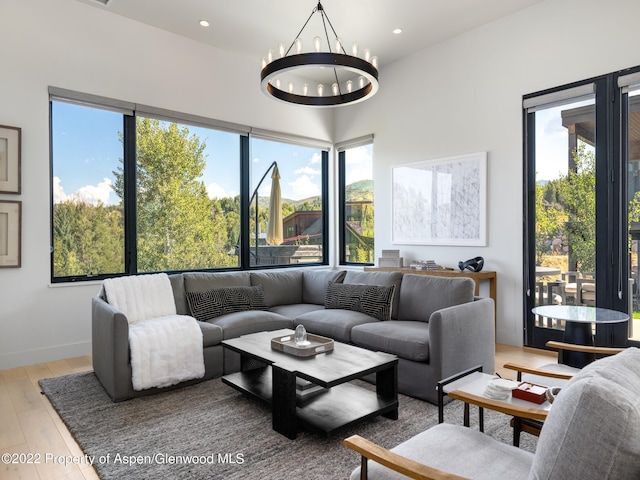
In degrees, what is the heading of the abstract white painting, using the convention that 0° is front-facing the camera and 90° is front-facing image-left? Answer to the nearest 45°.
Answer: approximately 45°

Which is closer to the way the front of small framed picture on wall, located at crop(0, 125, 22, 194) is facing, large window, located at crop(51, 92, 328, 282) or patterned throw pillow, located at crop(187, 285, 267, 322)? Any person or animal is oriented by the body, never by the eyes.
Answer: the patterned throw pillow

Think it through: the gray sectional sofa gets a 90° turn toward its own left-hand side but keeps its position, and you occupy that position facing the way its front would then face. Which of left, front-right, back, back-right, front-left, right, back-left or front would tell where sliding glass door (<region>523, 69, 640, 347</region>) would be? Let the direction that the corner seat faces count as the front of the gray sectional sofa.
front

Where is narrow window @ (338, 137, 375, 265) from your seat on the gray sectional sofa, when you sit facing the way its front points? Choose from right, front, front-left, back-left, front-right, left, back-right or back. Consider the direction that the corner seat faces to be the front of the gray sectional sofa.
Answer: back

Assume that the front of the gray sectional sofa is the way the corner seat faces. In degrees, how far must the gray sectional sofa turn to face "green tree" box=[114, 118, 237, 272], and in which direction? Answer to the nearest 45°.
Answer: approximately 135° to its right

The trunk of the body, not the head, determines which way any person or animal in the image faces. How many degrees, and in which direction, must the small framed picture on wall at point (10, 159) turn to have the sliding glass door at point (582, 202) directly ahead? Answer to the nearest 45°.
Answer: approximately 45° to its left

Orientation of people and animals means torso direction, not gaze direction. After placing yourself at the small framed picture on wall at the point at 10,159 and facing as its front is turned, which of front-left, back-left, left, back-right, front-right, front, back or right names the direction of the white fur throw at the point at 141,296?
front-left

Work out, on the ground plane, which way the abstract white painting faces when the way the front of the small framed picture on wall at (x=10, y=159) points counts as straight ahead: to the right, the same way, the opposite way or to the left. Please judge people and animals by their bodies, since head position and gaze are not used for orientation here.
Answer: to the right

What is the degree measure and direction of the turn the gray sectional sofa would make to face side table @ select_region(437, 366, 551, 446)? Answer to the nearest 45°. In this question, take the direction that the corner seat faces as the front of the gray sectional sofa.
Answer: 0° — it already faces it

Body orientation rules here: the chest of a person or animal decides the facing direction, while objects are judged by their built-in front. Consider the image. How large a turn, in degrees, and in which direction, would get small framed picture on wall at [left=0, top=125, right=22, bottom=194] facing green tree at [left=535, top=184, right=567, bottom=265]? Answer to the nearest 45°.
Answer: approximately 45° to its left

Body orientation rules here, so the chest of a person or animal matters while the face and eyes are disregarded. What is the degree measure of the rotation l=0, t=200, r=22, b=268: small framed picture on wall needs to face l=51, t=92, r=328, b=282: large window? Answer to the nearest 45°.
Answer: approximately 90° to its left

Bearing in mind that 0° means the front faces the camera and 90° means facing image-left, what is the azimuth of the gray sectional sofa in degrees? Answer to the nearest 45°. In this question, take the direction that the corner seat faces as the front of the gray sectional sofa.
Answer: approximately 0°

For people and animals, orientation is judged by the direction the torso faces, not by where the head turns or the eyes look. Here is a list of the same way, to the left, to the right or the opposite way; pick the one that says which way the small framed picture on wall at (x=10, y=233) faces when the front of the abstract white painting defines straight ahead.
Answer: to the left

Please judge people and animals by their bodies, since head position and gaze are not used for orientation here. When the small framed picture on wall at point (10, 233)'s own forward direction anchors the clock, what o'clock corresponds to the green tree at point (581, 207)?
The green tree is roughly at 10 o'clock from the small framed picture on wall.
